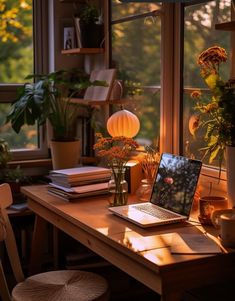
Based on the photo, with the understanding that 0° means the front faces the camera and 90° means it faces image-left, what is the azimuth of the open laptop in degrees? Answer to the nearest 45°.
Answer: approximately 45°

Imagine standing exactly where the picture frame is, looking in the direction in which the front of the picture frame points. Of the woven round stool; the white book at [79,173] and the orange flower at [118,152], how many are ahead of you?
3

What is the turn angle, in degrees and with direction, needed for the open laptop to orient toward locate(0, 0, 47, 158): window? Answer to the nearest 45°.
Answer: approximately 90° to its right

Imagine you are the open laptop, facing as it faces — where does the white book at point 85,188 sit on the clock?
The white book is roughly at 3 o'clock from the open laptop.

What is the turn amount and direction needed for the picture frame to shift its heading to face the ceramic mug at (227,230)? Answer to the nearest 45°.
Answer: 0° — it already faces it

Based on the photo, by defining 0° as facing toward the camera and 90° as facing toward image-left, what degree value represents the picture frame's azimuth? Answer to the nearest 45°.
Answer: approximately 0°
